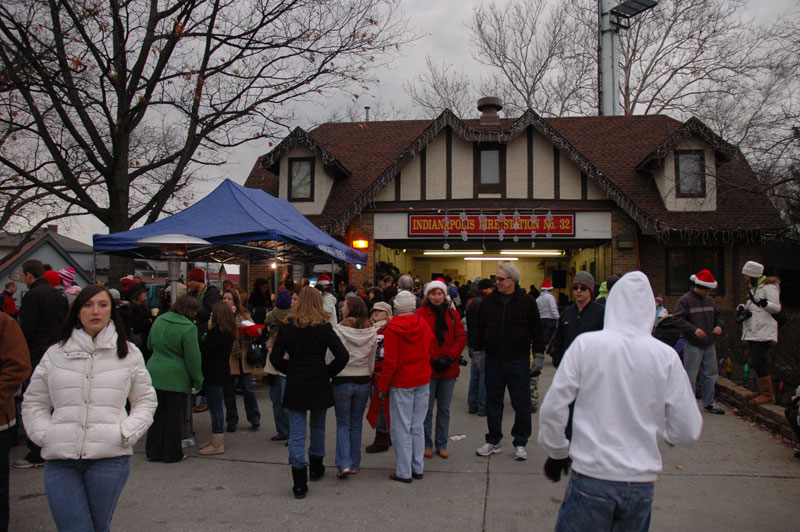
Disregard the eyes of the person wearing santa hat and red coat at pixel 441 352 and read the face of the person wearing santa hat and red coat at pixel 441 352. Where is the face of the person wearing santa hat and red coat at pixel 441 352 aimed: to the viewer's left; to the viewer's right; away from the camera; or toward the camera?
toward the camera

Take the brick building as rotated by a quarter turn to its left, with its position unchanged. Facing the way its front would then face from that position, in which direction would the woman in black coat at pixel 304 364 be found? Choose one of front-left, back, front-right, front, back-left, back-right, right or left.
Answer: right

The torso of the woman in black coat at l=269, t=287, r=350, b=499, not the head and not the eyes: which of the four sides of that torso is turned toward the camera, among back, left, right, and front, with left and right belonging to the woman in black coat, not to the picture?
back

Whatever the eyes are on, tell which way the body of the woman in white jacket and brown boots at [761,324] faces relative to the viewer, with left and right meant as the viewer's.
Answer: facing to the left of the viewer

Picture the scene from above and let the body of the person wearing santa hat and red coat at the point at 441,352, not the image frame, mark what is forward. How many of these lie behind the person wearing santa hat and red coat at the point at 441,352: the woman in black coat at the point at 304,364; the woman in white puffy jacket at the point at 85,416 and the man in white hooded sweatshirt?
0

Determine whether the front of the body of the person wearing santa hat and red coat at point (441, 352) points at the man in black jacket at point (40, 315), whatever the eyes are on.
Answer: no

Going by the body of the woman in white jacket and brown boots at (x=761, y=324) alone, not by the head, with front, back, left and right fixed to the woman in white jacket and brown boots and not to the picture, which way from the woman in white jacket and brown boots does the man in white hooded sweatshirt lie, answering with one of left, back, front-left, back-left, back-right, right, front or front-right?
left

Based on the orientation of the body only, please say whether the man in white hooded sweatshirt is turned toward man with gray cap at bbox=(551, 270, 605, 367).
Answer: yes

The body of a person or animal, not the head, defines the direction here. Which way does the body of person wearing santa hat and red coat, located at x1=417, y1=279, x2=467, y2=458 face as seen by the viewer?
toward the camera

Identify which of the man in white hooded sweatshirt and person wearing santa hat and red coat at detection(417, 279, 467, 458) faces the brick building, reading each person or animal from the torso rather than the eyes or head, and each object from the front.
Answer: the man in white hooded sweatshirt

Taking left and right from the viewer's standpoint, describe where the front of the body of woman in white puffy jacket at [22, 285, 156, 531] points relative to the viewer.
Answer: facing the viewer

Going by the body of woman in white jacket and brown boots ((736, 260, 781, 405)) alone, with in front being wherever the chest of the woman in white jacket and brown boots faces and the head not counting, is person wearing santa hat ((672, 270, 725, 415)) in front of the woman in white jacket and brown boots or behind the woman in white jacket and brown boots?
in front

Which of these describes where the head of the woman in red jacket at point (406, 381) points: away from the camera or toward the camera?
away from the camera

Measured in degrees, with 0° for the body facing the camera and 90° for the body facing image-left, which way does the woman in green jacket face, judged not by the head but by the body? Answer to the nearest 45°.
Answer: approximately 225°

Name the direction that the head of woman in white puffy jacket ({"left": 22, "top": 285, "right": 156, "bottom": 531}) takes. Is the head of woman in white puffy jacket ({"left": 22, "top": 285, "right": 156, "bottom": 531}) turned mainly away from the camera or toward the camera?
toward the camera

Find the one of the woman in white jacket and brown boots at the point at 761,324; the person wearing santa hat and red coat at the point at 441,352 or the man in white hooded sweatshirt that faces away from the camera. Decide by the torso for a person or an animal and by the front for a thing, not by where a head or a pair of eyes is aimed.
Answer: the man in white hooded sweatshirt

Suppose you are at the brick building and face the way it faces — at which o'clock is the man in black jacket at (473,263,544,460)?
The man in black jacket is roughly at 12 o'clock from the brick building.

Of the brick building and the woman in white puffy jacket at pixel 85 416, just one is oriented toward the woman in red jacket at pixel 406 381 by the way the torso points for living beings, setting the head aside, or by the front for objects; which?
the brick building

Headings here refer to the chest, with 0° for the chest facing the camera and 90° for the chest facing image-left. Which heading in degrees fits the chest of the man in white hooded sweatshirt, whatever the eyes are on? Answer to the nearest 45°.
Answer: approximately 180°

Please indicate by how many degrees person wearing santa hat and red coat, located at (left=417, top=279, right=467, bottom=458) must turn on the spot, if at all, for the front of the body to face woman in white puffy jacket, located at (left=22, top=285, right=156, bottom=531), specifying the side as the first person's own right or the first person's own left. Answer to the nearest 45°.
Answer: approximately 45° to the first person's own right
